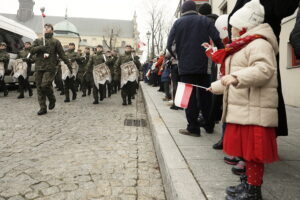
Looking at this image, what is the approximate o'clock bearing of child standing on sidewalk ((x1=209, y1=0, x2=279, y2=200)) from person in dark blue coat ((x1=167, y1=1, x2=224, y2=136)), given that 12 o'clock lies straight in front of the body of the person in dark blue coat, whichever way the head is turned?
The child standing on sidewalk is roughly at 7 o'clock from the person in dark blue coat.

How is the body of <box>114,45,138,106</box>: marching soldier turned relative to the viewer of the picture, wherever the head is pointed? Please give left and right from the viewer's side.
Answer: facing the viewer

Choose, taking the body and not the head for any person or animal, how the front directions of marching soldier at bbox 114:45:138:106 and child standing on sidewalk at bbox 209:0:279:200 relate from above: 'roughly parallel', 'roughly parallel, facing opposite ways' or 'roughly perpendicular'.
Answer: roughly perpendicular

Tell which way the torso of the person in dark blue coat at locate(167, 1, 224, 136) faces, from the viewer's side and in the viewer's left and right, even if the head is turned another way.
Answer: facing away from the viewer and to the left of the viewer

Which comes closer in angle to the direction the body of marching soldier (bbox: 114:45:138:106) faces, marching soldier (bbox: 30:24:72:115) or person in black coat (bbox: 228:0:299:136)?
the person in black coat

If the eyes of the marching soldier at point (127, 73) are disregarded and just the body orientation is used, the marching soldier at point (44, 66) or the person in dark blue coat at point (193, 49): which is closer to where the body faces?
the person in dark blue coat

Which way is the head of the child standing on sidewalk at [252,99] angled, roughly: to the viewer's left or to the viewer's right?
to the viewer's left

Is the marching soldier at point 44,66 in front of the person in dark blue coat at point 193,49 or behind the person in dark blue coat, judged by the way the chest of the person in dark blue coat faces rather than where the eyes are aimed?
in front

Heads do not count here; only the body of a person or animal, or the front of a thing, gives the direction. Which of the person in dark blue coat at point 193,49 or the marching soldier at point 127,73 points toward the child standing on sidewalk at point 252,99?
the marching soldier

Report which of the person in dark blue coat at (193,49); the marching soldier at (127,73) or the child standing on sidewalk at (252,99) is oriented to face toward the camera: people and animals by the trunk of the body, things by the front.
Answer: the marching soldier

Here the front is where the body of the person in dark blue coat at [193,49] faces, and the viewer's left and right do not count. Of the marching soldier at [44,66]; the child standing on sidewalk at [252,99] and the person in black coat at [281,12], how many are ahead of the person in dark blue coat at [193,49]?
1

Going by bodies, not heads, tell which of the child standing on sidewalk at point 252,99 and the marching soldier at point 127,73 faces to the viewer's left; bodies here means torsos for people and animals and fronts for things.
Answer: the child standing on sidewalk

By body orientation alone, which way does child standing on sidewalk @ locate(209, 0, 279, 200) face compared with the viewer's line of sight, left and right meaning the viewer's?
facing to the left of the viewer

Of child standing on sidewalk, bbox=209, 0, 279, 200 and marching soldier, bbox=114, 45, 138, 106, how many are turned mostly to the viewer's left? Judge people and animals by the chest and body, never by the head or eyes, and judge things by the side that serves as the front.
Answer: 1
